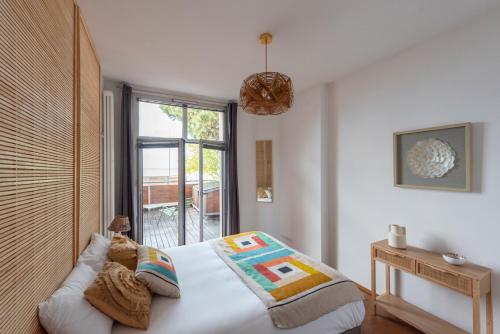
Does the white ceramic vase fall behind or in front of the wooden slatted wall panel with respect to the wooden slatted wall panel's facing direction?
in front

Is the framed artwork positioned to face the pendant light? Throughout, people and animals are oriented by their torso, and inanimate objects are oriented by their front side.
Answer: yes

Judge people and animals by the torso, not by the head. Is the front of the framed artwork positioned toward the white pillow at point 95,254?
yes

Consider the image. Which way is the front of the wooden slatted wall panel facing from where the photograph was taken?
facing to the right of the viewer

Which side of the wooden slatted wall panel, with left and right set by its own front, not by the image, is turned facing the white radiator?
left

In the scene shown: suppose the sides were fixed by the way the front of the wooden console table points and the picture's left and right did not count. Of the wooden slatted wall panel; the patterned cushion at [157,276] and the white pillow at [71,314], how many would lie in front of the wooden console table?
3

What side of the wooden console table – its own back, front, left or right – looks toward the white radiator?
front

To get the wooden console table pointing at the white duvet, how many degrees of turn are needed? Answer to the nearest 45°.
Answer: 0° — it already faces it

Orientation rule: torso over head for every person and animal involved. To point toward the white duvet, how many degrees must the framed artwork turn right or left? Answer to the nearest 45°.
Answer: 0° — it already faces it

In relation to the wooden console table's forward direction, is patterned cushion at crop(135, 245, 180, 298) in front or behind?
in front

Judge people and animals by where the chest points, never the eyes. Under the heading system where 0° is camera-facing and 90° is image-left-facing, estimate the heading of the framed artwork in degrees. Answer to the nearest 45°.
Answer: approximately 45°
